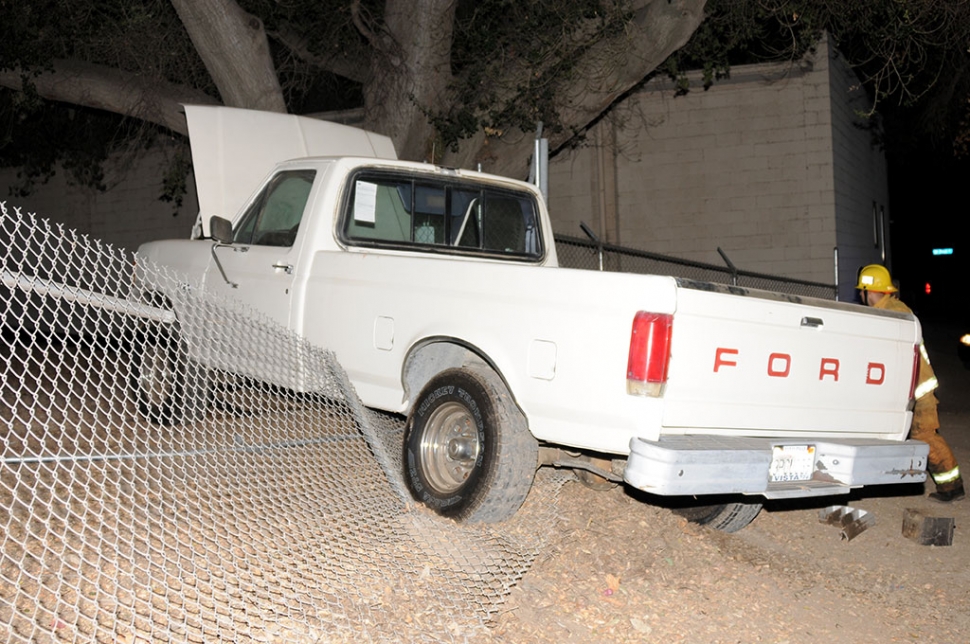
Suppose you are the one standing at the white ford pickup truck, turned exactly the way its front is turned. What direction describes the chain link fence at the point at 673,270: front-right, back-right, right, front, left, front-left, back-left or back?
front-right

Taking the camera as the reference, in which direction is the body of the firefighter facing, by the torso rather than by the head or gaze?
to the viewer's left

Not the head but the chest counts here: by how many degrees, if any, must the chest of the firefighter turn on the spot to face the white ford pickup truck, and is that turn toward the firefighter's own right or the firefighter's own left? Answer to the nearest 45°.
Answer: approximately 45° to the firefighter's own left

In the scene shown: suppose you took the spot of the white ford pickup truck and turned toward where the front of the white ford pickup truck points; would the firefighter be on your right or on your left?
on your right

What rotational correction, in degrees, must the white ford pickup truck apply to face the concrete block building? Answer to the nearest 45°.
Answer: approximately 45° to its right

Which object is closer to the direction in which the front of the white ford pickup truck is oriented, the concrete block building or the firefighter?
the concrete block building

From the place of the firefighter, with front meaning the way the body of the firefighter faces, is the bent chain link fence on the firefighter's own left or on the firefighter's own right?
on the firefighter's own left
